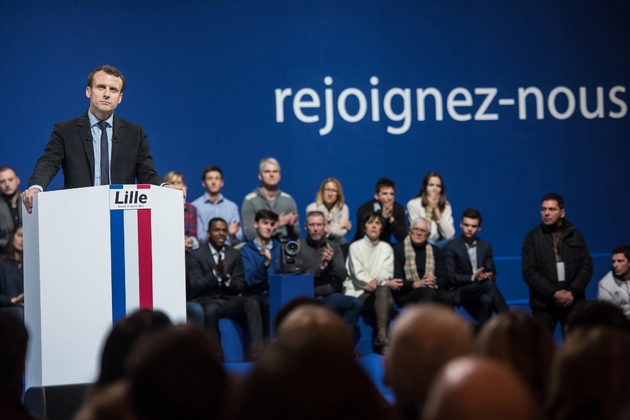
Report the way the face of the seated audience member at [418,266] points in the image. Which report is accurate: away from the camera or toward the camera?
toward the camera

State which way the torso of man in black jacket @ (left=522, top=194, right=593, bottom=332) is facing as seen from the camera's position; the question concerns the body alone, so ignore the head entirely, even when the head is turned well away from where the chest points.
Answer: toward the camera

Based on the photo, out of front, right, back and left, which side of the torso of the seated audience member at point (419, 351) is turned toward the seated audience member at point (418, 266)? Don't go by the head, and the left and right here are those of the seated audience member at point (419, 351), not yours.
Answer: front

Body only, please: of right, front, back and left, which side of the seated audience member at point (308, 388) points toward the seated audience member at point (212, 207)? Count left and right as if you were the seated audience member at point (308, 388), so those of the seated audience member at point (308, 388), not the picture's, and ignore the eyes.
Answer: front

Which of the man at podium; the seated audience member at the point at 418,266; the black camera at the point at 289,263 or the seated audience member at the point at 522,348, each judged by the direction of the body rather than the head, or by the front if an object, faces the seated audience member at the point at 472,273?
the seated audience member at the point at 522,348

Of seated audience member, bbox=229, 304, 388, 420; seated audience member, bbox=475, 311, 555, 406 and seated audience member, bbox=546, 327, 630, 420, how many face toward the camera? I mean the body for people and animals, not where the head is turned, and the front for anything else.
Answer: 0

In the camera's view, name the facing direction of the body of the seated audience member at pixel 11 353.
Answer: away from the camera

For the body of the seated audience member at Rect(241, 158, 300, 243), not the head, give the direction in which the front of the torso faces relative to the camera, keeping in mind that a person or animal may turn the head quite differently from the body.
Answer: toward the camera

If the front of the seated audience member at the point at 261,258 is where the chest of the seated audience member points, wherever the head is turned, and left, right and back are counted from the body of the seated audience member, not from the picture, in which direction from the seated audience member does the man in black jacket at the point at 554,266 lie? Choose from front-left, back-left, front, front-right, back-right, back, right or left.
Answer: front-left

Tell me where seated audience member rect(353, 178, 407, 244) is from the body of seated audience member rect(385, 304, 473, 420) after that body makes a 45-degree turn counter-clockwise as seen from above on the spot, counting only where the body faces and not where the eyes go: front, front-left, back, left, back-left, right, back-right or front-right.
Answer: front-right

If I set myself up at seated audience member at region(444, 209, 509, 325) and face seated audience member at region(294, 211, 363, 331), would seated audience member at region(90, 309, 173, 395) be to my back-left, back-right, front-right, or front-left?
front-left

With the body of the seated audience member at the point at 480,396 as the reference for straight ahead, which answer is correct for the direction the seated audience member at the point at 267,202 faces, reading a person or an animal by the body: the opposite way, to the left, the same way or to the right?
the opposite way

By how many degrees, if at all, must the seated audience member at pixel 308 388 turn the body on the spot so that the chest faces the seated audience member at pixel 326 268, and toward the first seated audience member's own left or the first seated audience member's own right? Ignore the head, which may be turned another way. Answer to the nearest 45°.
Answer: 0° — they already face them

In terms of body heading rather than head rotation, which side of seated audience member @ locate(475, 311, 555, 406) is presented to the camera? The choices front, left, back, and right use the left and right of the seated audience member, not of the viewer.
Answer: back

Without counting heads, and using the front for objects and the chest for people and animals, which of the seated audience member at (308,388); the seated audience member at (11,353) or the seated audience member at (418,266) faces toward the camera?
the seated audience member at (418,266)

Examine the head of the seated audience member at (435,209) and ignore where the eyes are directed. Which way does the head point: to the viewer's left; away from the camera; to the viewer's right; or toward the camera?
toward the camera

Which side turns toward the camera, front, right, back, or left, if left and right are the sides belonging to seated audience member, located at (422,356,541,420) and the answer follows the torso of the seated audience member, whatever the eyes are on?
back

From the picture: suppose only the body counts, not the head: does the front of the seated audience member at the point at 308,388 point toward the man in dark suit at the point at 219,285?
yes
